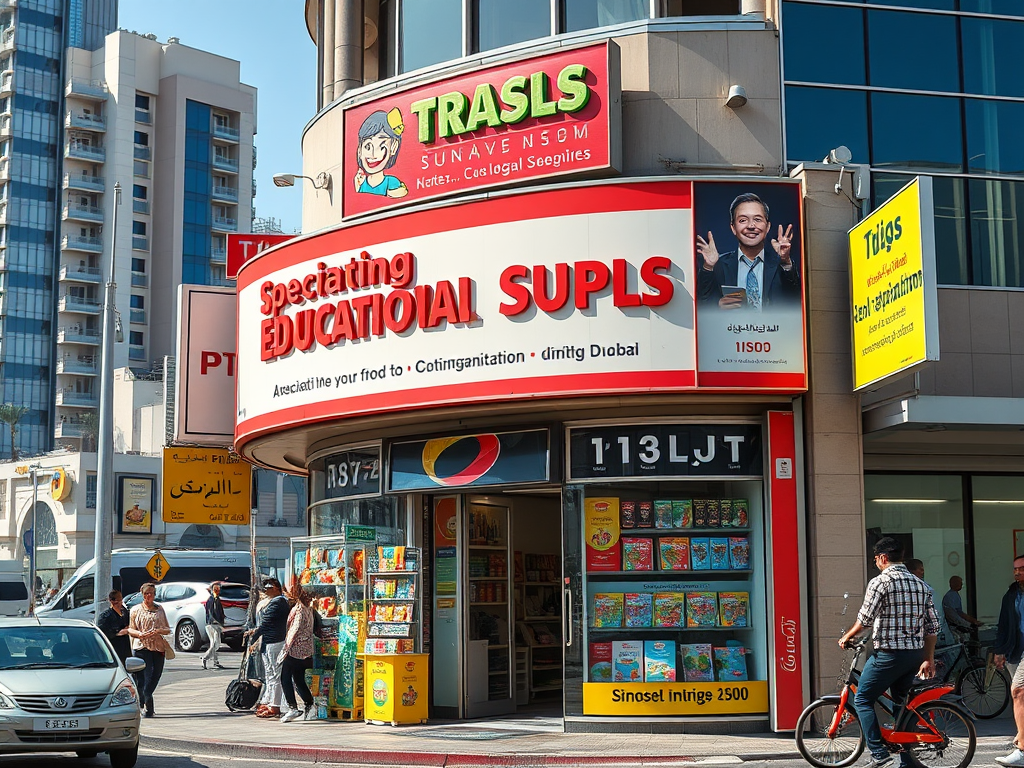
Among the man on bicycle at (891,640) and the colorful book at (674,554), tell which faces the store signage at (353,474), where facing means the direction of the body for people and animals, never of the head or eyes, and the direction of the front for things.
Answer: the man on bicycle

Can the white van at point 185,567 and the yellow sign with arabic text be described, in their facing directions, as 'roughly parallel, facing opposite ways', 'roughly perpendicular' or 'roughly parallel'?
roughly perpendicular

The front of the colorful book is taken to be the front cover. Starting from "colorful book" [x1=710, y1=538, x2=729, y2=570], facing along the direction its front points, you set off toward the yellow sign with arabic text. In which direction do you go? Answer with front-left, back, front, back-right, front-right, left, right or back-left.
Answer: back-right

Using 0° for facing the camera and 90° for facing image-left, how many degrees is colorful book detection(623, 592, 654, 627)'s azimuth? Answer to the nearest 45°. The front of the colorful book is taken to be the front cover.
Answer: approximately 0°

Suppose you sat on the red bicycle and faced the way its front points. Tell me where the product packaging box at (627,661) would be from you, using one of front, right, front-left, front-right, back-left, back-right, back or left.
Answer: front-right

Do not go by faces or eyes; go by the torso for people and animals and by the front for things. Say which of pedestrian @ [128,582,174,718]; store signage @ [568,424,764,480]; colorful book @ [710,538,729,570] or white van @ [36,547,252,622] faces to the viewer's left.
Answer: the white van

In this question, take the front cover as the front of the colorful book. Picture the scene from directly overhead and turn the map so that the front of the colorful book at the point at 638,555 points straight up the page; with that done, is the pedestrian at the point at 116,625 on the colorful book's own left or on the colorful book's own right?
on the colorful book's own right

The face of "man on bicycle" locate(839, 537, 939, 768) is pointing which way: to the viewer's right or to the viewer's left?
to the viewer's left

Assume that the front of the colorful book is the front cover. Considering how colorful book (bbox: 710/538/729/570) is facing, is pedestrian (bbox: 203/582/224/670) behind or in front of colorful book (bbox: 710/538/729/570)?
behind

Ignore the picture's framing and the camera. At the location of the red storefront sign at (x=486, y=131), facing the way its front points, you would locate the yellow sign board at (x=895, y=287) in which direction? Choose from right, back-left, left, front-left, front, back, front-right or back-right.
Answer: left
